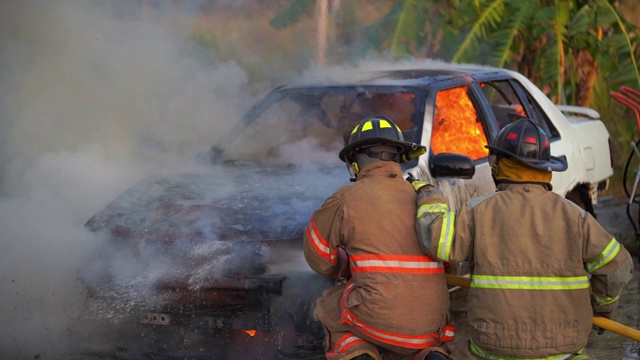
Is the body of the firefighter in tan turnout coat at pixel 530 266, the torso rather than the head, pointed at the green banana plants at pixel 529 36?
yes

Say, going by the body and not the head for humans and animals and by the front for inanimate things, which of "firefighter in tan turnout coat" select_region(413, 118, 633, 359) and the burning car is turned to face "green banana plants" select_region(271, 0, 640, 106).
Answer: the firefighter in tan turnout coat

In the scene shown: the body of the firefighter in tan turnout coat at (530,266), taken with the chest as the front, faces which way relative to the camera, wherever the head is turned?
away from the camera

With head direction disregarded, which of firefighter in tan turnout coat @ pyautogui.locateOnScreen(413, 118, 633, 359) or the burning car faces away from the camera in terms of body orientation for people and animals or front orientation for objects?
the firefighter in tan turnout coat

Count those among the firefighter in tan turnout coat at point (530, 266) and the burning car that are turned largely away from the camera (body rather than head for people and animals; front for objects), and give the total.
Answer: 1

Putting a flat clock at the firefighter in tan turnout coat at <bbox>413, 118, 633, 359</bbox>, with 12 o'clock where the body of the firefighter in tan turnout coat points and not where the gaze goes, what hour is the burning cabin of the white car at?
The burning cabin of the white car is roughly at 12 o'clock from the firefighter in tan turnout coat.
